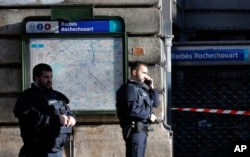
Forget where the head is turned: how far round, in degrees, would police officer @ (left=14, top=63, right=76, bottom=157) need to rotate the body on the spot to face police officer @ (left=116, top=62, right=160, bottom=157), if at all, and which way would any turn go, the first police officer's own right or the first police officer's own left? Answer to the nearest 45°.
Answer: approximately 90° to the first police officer's own left

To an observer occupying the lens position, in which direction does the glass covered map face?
facing the viewer

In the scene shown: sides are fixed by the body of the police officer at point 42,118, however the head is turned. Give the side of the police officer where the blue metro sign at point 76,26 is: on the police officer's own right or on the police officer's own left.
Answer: on the police officer's own left

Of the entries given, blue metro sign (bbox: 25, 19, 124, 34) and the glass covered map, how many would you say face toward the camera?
2

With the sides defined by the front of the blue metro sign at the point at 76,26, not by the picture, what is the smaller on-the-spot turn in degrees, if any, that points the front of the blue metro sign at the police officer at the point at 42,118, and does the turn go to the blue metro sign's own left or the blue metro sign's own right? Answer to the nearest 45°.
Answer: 0° — it already faces them

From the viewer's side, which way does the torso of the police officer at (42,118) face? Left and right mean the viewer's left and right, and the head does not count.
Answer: facing the viewer and to the right of the viewer

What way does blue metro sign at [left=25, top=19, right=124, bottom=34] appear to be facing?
toward the camera

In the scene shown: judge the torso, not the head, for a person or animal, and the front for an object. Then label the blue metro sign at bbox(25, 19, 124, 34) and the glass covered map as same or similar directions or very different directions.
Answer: same or similar directions
